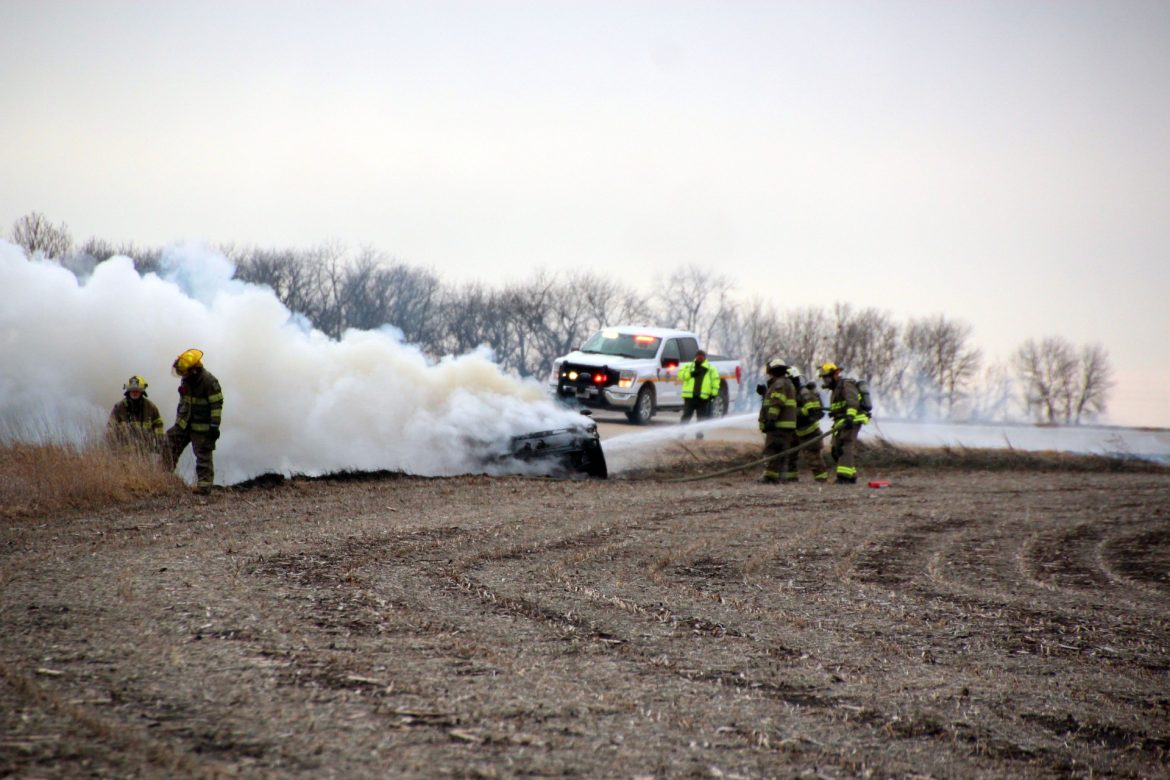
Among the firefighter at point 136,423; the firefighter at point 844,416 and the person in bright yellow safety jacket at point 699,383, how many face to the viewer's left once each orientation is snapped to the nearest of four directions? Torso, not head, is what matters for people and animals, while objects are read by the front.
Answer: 1

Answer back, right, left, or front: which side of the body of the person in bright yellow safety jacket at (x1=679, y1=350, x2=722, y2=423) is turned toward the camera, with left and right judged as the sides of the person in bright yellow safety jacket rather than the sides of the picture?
front

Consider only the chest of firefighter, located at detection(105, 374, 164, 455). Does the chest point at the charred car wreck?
no

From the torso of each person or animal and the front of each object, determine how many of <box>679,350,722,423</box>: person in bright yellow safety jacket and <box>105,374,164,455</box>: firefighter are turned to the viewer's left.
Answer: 0

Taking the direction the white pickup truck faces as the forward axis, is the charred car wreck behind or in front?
in front

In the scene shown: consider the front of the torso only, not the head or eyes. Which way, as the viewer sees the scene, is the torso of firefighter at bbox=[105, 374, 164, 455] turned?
toward the camera

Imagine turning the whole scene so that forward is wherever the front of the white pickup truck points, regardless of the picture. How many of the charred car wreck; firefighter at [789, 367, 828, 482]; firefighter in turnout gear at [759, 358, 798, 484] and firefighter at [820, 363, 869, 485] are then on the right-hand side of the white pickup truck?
0

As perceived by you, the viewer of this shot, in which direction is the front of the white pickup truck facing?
facing the viewer and to the left of the viewer

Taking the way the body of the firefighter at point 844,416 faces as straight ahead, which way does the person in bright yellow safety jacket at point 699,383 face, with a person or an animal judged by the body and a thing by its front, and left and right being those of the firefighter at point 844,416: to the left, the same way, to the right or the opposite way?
to the left

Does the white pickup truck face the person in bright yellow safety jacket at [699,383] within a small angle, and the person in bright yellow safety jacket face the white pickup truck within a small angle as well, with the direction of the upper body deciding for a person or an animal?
no

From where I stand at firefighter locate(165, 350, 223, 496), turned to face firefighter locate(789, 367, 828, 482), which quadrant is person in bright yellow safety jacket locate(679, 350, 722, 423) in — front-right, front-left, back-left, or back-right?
front-left

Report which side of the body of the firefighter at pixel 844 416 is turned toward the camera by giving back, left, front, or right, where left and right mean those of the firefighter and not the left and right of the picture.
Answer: left

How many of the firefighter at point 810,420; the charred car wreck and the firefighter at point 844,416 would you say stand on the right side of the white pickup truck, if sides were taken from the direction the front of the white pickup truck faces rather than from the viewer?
0

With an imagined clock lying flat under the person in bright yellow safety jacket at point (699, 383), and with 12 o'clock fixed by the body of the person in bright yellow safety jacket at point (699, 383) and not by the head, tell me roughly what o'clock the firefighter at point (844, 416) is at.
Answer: the firefighter at point (844, 416) is roughly at 11 o'clock from the person in bright yellow safety jacket at point (699, 383).

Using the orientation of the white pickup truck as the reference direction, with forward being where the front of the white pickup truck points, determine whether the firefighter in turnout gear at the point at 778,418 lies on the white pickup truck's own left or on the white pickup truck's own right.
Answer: on the white pickup truck's own left

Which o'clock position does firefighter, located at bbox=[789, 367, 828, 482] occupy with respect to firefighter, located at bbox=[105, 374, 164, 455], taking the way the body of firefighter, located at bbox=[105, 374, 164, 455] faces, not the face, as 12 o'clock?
firefighter, located at bbox=[789, 367, 828, 482] is roughly at 9 o'clock from firefighter, located at bbox=[105, 374, 164, 455].

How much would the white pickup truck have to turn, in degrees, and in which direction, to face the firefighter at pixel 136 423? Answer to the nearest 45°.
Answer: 0° — it already faces them

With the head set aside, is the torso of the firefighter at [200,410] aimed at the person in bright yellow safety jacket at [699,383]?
no
